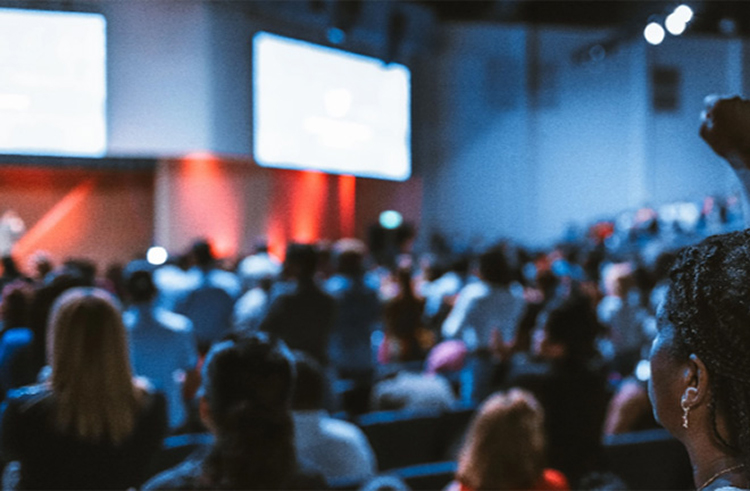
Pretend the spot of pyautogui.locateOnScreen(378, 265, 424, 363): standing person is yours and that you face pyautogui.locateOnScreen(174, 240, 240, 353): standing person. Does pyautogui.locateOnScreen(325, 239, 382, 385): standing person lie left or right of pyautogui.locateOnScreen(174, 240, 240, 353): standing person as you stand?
left

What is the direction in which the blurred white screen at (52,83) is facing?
toward the camera

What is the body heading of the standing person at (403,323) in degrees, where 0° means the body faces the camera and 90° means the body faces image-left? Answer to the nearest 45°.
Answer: approximately 180°

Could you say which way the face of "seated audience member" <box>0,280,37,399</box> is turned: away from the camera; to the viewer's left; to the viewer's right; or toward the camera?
away from the camera

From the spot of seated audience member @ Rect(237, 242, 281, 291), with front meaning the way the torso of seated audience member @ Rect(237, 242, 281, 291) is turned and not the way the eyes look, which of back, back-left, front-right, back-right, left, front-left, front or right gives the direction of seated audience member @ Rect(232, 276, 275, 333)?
back

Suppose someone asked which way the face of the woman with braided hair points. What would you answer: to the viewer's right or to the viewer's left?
to the viewer's left

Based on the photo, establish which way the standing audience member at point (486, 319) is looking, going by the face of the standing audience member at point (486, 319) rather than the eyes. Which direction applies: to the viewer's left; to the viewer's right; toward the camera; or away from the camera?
away from the camera

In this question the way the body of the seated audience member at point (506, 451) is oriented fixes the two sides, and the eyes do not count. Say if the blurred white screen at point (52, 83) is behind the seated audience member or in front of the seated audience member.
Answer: in front

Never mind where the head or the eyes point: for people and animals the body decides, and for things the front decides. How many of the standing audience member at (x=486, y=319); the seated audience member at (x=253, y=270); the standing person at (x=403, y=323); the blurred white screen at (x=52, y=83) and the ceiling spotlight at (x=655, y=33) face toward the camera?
2

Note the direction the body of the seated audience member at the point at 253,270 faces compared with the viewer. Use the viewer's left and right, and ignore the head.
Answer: facing away from the viewer

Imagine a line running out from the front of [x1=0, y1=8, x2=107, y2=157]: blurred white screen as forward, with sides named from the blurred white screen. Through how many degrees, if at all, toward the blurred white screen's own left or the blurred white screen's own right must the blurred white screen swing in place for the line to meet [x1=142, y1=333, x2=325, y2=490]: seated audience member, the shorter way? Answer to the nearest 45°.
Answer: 0° — it already faces them

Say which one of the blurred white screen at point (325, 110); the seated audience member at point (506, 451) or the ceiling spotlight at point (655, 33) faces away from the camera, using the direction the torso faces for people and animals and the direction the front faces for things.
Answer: the seated audience member

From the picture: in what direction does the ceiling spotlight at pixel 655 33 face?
toward the camera

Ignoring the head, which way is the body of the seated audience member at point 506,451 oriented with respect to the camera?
away from the camera

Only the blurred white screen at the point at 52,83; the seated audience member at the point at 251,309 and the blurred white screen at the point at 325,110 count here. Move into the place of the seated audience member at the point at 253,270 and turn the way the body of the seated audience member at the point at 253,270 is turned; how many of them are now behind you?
1

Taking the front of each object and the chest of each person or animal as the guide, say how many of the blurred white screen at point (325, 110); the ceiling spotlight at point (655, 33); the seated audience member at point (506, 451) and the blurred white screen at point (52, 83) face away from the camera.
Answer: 1

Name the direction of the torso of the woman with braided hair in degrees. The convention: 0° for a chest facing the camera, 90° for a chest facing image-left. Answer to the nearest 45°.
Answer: approximately 135°

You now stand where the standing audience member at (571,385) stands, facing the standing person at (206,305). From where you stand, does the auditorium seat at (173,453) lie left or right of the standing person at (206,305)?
left

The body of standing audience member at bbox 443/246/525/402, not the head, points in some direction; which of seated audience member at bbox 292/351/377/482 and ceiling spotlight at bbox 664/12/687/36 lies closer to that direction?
the ceiling spotlight
